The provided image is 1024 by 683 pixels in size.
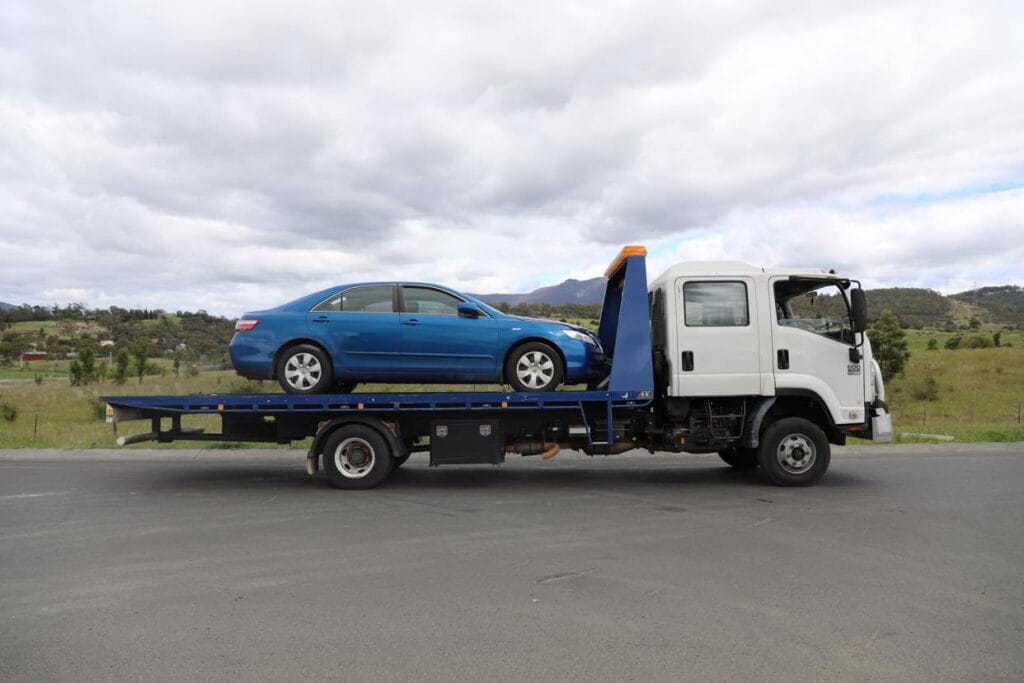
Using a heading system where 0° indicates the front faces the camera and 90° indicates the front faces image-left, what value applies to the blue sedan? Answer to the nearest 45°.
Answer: approximately 270°

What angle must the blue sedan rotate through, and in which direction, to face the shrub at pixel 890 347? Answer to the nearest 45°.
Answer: approximately 45° to its left

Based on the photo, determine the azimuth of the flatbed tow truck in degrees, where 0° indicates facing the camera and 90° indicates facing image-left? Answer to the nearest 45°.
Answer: approximately 270°

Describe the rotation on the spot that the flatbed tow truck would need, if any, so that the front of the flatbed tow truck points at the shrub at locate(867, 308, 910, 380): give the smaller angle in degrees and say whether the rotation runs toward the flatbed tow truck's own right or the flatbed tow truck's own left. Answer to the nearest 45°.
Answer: approximately 45° to the flatbed tow truck's own left
